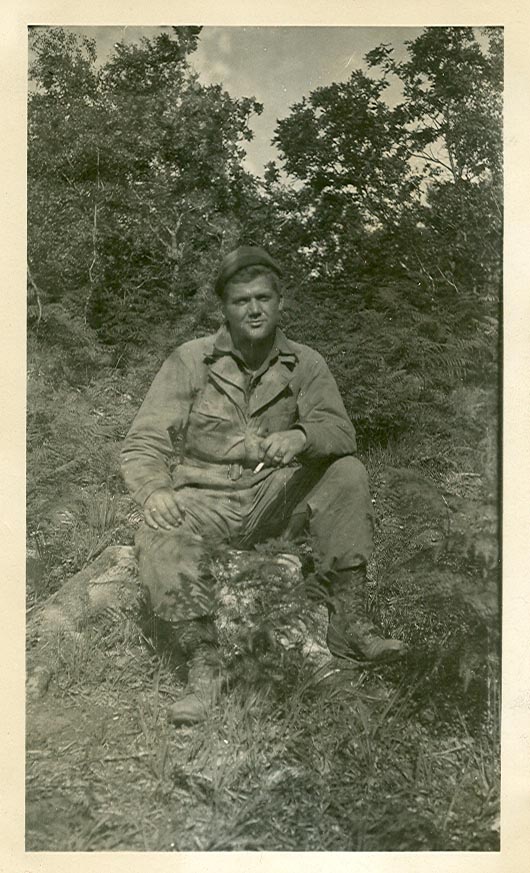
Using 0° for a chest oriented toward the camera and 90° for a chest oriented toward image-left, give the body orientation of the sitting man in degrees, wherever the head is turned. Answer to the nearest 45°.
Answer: approximately 0°
